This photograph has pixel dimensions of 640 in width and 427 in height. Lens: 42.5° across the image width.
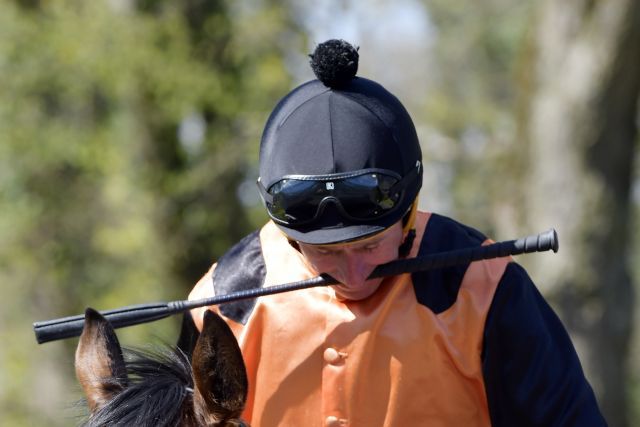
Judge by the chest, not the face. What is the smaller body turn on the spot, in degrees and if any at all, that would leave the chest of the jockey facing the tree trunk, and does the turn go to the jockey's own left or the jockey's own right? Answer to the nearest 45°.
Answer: approximately 180°

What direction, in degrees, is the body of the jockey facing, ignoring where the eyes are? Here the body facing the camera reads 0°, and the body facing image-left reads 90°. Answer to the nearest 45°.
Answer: approximately 0°
